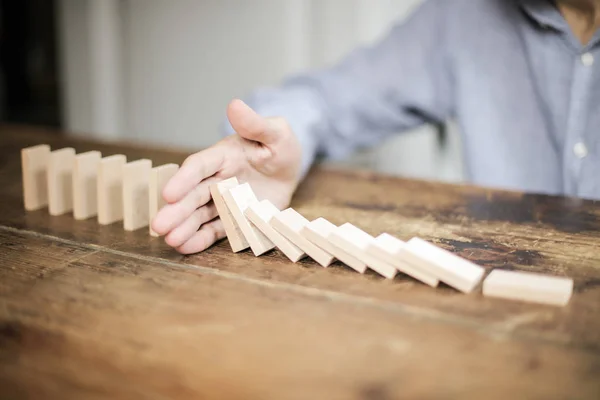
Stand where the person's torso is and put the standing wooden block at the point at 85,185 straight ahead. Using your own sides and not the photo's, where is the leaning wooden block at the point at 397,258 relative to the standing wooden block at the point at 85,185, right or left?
left

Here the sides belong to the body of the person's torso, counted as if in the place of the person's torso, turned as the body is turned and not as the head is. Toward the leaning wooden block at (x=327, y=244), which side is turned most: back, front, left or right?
front

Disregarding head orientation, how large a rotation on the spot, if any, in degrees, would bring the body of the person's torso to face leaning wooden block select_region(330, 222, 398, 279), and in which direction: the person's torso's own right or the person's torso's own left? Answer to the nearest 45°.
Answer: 0° — they already face it

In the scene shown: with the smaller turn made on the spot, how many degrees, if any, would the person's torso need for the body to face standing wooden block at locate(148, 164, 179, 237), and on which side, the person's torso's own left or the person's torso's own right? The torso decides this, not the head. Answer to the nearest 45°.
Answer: approximately 45° to the person's torso's own right

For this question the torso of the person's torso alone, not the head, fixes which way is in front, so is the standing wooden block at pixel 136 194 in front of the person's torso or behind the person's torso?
in front

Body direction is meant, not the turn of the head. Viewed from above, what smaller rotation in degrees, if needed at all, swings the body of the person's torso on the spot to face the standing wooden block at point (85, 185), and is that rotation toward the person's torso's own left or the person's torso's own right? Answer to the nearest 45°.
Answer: approximately 45° to the person's torso's own right

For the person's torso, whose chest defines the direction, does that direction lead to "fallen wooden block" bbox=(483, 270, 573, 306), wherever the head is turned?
yes

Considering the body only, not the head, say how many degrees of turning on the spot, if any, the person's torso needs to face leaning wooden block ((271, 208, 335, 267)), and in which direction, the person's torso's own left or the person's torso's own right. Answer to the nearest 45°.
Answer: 0° — they already face it

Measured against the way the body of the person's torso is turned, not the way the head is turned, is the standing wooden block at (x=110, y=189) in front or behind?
in front

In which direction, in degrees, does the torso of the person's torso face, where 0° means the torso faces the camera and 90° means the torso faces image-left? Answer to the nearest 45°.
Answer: approximately 0°

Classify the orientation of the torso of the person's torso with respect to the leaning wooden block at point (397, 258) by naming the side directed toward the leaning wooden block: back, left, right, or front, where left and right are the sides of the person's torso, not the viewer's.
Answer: front

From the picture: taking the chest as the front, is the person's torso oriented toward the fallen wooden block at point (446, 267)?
yes

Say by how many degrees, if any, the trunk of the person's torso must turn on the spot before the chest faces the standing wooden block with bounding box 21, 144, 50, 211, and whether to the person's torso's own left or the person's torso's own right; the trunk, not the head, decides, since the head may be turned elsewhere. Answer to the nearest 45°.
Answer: approximately 45° to the person's torso's own right
